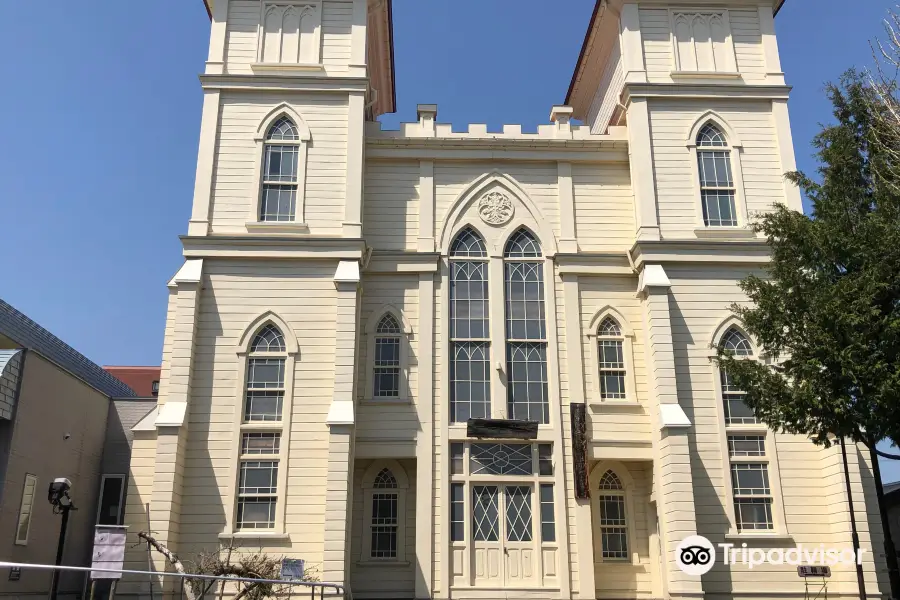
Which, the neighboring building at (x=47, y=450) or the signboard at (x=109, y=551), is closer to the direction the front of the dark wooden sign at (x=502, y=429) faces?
the signboard

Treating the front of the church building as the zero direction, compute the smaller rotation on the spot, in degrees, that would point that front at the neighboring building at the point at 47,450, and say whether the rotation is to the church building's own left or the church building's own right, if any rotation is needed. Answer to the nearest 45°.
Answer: approximately 90° to the church building's own right

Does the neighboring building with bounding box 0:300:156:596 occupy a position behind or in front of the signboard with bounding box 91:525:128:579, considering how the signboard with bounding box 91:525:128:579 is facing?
behind

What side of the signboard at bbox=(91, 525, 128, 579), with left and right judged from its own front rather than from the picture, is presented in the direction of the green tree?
left

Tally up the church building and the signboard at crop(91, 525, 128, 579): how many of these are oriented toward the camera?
2

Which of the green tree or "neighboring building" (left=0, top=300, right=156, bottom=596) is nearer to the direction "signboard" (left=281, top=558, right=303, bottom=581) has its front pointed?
the green tree

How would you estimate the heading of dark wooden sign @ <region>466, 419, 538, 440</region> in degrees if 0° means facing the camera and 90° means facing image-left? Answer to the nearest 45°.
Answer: approximately 0°

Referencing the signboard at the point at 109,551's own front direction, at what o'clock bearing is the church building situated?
The church building is roughly at 8 o'clock from the signboard.

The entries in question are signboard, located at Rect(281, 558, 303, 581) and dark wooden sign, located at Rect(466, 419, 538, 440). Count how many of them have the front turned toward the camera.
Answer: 2

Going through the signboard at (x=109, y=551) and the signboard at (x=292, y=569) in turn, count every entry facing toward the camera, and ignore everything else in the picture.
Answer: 2
